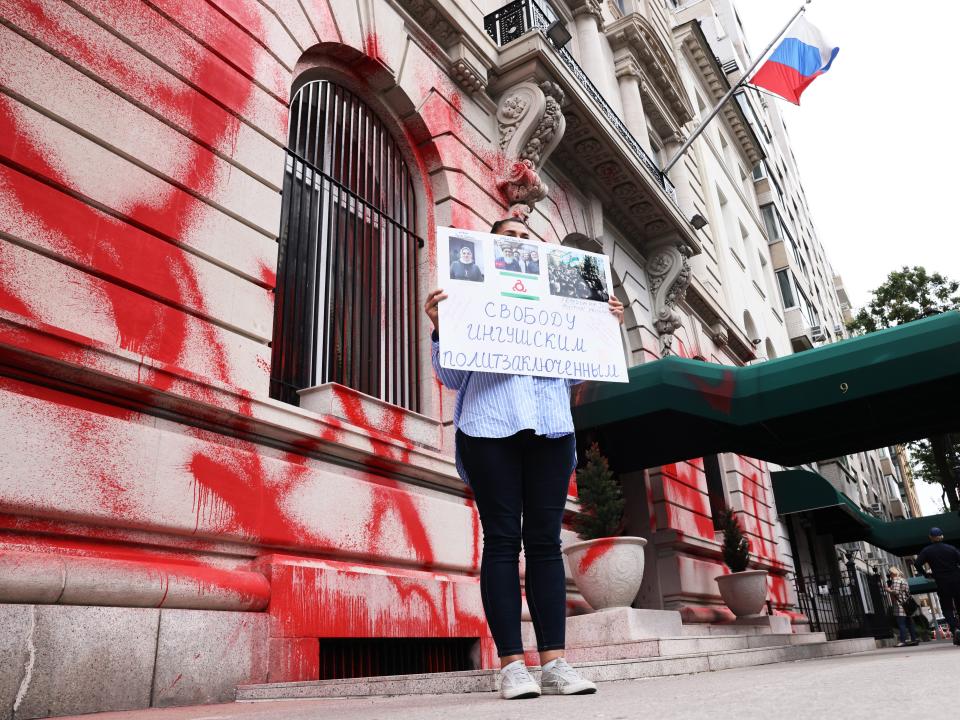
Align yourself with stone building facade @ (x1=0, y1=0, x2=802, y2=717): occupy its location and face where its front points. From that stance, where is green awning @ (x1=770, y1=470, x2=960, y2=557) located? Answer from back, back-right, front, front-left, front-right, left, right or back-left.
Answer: left

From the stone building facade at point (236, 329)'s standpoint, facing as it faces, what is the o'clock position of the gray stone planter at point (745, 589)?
The gray stone planter is roughly at 9 o'clock from the stone building facade.

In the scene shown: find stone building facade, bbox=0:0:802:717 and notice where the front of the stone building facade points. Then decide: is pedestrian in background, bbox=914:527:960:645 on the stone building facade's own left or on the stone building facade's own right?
on the stone building facade's own left

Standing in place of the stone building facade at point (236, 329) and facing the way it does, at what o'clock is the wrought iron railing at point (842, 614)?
The wrought iron railing is roughly at 9 o'clock from the stone building facade.

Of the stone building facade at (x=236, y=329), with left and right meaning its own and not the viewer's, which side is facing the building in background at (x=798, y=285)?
left

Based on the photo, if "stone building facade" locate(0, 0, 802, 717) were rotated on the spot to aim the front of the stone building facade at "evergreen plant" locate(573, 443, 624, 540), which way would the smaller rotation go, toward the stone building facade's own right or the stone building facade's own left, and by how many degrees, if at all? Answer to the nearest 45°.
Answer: approximately 90° to the stone building facade's own left

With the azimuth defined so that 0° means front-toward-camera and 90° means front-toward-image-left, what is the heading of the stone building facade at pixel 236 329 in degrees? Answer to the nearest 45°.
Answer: approximately 315°

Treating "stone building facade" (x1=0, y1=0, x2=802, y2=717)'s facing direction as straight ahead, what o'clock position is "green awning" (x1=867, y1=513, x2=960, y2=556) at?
The green awning is roughly at 9 o'clock from the stone building facade.

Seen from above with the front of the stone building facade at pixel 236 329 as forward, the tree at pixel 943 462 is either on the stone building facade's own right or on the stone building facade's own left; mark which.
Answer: on the stone building facade's own left

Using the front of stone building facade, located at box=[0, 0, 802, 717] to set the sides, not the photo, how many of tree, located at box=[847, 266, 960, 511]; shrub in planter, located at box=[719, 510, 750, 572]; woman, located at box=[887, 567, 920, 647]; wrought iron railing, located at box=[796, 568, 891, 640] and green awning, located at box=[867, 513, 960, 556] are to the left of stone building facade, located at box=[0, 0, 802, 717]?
5

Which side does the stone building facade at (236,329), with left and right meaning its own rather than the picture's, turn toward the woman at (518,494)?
front

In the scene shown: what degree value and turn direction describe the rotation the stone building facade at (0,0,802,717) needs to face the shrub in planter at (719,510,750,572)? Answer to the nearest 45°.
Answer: approximately 90° to its left
